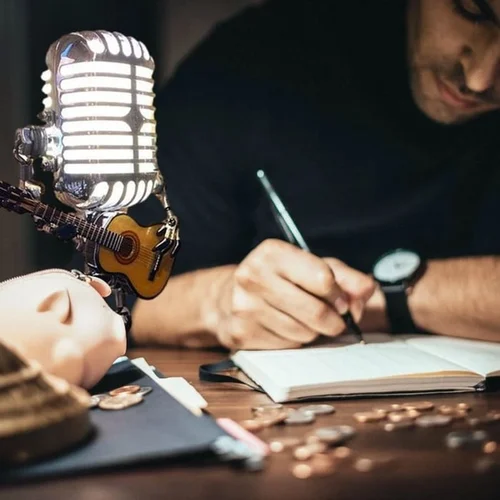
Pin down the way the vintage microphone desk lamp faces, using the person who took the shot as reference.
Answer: facing the viewer and to the right of the viewer

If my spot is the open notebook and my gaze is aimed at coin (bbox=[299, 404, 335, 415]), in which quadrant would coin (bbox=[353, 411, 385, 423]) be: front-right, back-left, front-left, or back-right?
front-left
